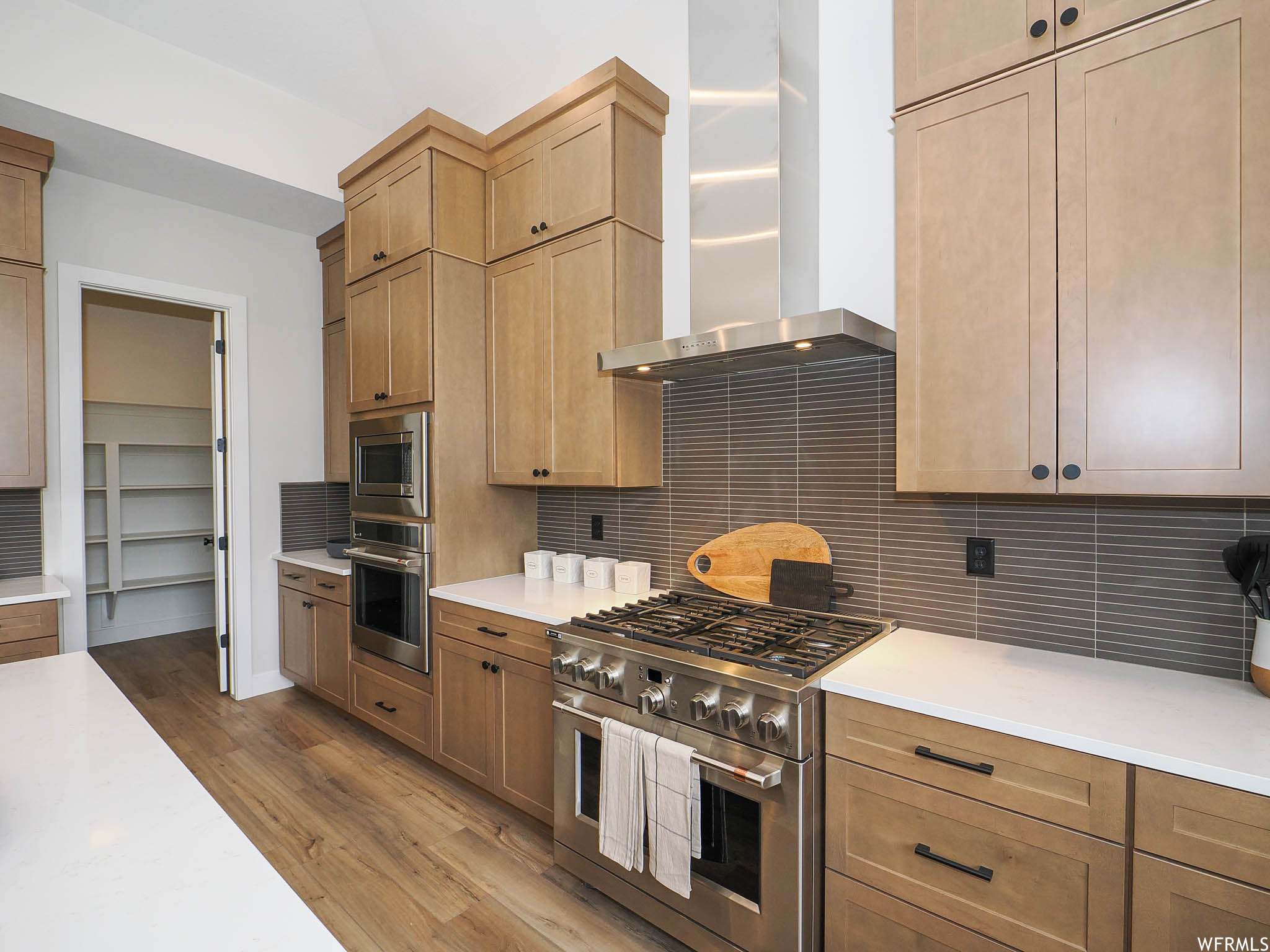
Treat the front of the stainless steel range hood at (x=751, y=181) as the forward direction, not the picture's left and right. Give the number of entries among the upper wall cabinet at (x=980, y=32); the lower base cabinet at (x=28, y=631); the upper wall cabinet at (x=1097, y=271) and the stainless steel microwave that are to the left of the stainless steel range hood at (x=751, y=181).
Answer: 2

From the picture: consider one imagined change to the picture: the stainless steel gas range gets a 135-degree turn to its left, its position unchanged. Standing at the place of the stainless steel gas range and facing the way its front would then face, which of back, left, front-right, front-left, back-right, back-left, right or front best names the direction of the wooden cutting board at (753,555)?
left

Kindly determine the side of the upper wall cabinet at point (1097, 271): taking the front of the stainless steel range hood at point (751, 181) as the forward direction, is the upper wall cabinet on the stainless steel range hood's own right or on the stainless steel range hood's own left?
on the stainless steel range hood's own left

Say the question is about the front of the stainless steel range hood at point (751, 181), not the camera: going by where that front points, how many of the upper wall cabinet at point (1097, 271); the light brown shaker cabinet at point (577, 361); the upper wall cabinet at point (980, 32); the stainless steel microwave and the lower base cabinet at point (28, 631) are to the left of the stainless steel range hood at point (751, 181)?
2

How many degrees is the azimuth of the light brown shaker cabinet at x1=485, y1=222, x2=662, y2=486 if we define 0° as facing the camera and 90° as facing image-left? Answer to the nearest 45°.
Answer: approximately 45°

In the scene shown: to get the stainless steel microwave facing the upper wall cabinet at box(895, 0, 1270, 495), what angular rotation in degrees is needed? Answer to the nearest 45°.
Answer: approximately 90° to its left

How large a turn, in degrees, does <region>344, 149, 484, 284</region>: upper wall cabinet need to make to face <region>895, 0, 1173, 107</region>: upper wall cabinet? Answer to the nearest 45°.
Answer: approximately 90° to its left

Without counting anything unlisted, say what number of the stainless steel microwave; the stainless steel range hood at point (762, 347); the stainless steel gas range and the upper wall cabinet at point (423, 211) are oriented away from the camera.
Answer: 0

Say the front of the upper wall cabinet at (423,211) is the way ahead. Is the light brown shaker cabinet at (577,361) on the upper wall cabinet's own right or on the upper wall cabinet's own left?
on the upper wall cabinet's own left

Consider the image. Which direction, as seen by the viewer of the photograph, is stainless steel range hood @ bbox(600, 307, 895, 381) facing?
facing the viewer and to the left of the viewer

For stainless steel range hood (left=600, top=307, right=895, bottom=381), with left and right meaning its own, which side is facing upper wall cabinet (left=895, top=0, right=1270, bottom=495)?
left

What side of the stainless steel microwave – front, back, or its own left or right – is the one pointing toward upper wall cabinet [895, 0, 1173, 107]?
left
